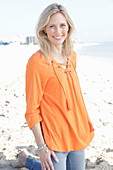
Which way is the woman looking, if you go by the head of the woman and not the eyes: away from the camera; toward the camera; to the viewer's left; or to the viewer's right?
toward the camera

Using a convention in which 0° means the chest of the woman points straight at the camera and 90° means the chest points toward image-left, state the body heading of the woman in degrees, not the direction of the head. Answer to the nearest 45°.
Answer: approximately 315°
